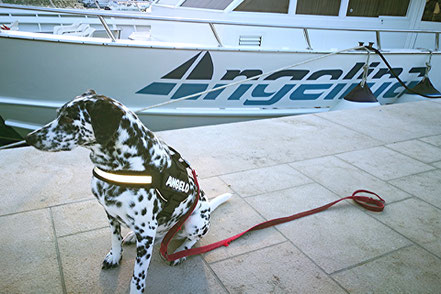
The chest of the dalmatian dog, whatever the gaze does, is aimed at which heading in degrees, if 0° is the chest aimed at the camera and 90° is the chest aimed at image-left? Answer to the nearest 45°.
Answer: approximately 45°

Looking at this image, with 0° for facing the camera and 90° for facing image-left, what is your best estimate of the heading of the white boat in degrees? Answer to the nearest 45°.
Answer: approximately 90°

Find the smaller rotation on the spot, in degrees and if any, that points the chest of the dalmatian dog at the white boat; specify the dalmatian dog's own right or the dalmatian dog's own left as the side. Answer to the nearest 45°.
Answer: approximately 135° to the dalmatian dog's own right

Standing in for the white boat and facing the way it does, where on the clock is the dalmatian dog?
The dalmatian dog is roughly at 9 o'clock from the white boat.

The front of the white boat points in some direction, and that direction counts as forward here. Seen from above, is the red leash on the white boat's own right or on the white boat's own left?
on the white boat's own left
